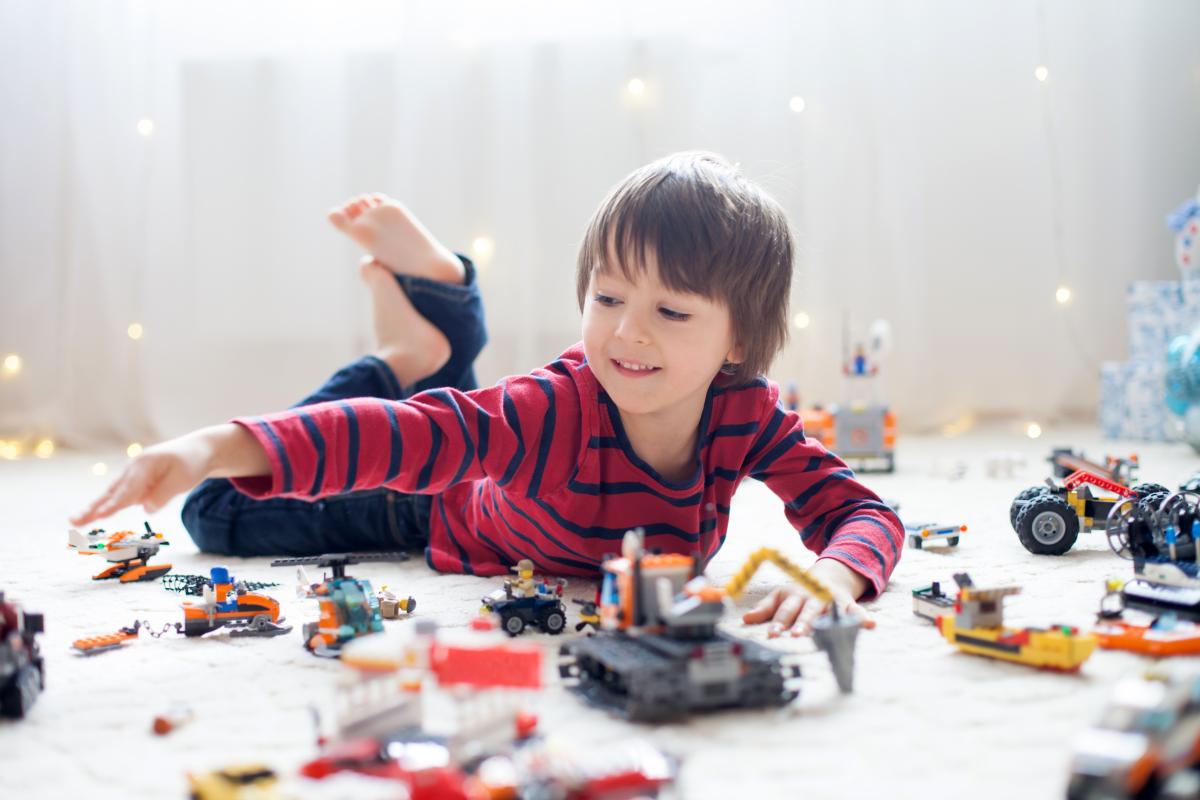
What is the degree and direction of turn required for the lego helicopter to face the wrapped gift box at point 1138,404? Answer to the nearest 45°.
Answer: approximately 90° to its left

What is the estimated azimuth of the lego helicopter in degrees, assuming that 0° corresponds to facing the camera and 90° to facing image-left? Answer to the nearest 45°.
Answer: approximately 315°
